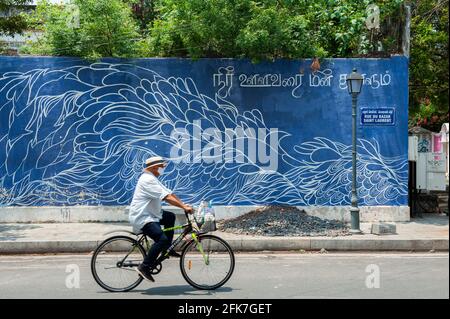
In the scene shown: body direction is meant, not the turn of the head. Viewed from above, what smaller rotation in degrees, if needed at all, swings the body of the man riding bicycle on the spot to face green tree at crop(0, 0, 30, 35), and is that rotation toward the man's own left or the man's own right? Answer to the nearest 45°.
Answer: approximately 135° to the man's own left

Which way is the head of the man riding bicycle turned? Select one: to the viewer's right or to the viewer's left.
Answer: to the viewer's right

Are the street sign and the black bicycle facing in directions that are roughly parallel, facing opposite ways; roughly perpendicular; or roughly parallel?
roughly perpendicular

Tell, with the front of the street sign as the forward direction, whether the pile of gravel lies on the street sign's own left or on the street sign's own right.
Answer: on the street sign's own right

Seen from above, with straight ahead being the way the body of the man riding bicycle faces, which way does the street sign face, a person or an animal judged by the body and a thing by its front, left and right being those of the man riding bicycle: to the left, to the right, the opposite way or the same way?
to the right

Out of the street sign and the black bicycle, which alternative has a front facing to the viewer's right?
the black bicycle

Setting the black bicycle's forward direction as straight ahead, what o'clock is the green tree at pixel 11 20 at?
The green tree is roughly at 8 o'clock from the black bicycle.

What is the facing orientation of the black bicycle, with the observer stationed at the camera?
facing to the right of the viewer

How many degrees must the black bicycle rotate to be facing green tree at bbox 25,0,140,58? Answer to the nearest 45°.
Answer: approximately 90° to its left

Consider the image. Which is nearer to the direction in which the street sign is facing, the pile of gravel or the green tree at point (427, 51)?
the pile of gravel

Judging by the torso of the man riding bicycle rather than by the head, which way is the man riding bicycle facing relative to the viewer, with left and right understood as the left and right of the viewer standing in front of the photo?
facing to the right of the viewer

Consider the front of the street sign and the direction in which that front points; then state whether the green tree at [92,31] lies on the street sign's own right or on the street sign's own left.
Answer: on the street sign's own right

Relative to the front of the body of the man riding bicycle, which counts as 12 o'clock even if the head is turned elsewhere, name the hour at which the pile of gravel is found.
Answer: The pile of gravel is roughly at 10 o'clock from the man riding bicycle.
